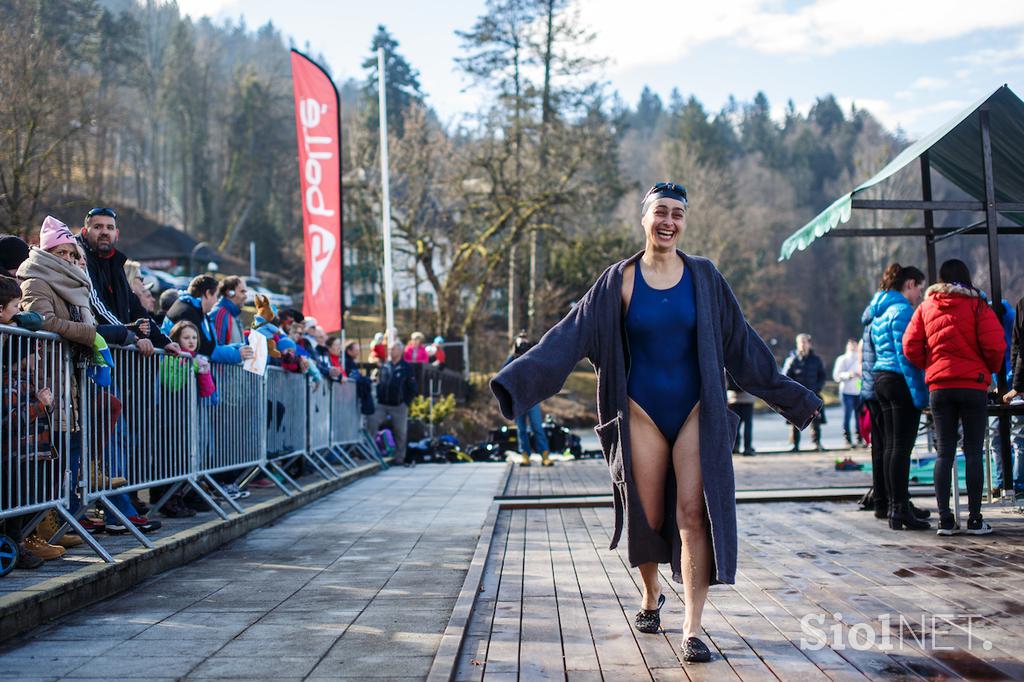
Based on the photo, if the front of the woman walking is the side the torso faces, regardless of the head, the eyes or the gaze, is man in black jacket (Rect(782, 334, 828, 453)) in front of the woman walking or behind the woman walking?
behind

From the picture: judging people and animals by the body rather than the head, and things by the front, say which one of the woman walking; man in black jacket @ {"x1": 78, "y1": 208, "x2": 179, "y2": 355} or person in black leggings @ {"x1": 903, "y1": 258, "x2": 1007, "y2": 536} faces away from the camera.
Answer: the person in black leggings

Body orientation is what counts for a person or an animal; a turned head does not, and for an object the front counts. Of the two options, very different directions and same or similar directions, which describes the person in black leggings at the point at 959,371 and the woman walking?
very different directions

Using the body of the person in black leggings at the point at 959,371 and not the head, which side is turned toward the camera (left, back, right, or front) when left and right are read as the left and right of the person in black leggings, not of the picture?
back

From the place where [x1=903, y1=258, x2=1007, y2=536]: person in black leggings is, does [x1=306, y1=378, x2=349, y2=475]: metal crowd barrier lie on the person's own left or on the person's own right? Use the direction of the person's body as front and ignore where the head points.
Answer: on the person's own left

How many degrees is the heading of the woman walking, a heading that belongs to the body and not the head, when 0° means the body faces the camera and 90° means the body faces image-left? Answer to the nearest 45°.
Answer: approximately 0°

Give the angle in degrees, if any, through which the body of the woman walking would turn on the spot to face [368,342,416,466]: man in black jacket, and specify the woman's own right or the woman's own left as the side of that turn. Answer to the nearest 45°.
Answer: approximately 180°

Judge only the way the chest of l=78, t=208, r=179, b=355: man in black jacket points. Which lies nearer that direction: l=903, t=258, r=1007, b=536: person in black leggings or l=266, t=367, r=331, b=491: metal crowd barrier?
the person in black leggings

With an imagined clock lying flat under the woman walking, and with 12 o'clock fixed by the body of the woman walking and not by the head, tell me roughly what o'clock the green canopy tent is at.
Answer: The green canopy tent is roughly at 7 o'clock from the woman walking.
